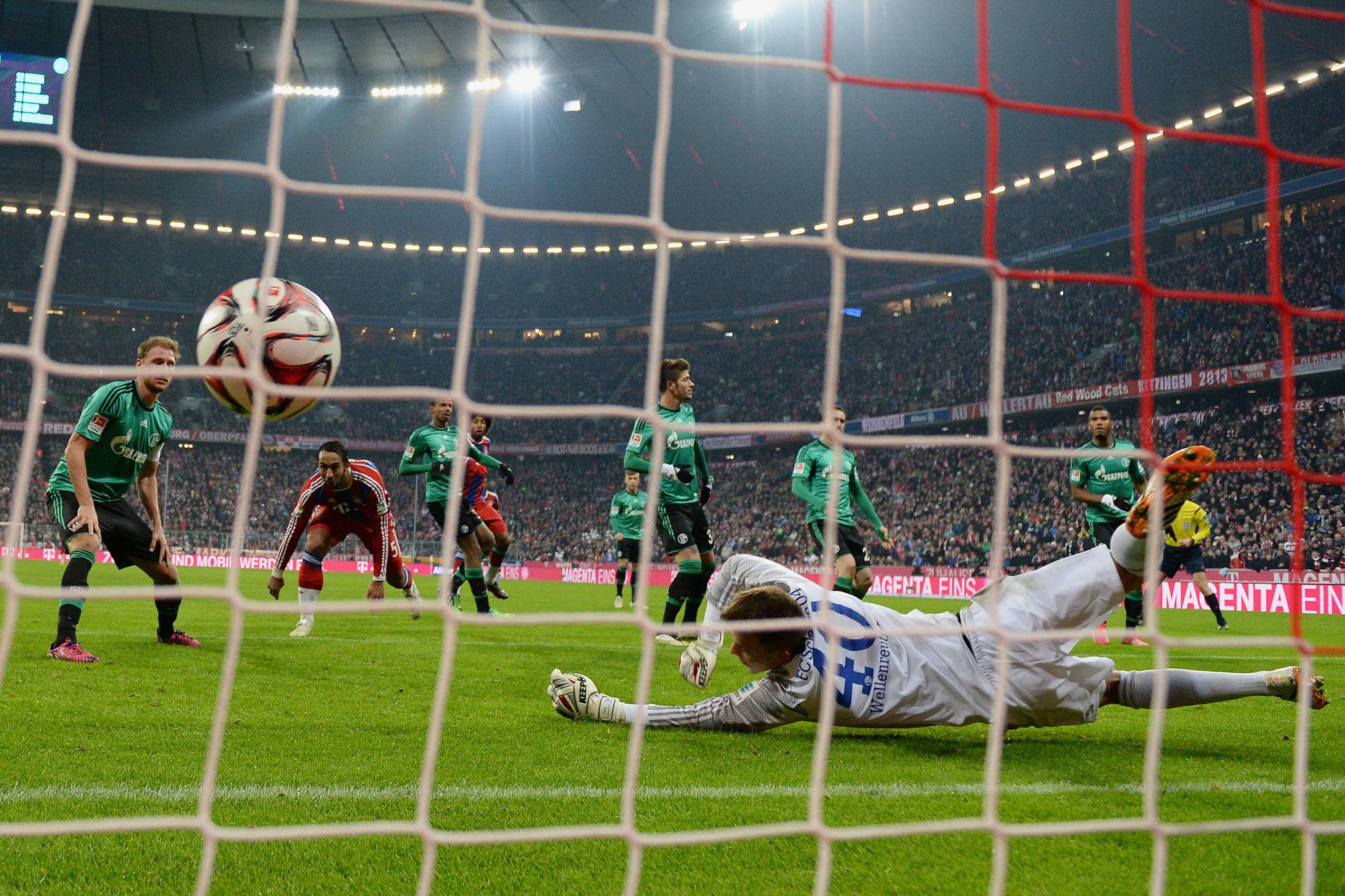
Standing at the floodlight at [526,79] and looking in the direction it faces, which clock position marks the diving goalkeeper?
The diving goalkeeper is roughly at 12 o'clock from the floodlight.

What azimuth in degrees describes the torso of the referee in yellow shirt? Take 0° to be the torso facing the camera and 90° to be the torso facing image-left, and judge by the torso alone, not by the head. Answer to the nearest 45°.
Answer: approximately 45°

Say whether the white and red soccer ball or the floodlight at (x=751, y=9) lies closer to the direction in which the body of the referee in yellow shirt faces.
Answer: the white and red soccer ball

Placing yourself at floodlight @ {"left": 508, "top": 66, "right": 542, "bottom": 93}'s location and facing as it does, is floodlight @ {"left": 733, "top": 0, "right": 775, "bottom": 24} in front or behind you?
in front

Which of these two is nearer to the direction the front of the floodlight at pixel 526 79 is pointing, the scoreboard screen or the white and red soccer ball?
the white and red soccer ball

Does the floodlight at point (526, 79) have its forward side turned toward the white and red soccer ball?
yes

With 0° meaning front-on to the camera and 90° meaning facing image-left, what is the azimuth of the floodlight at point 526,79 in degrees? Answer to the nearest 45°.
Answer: approximately 0°

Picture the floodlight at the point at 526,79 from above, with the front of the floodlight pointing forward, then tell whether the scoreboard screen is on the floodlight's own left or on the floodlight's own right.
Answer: on the floodlight's own right
